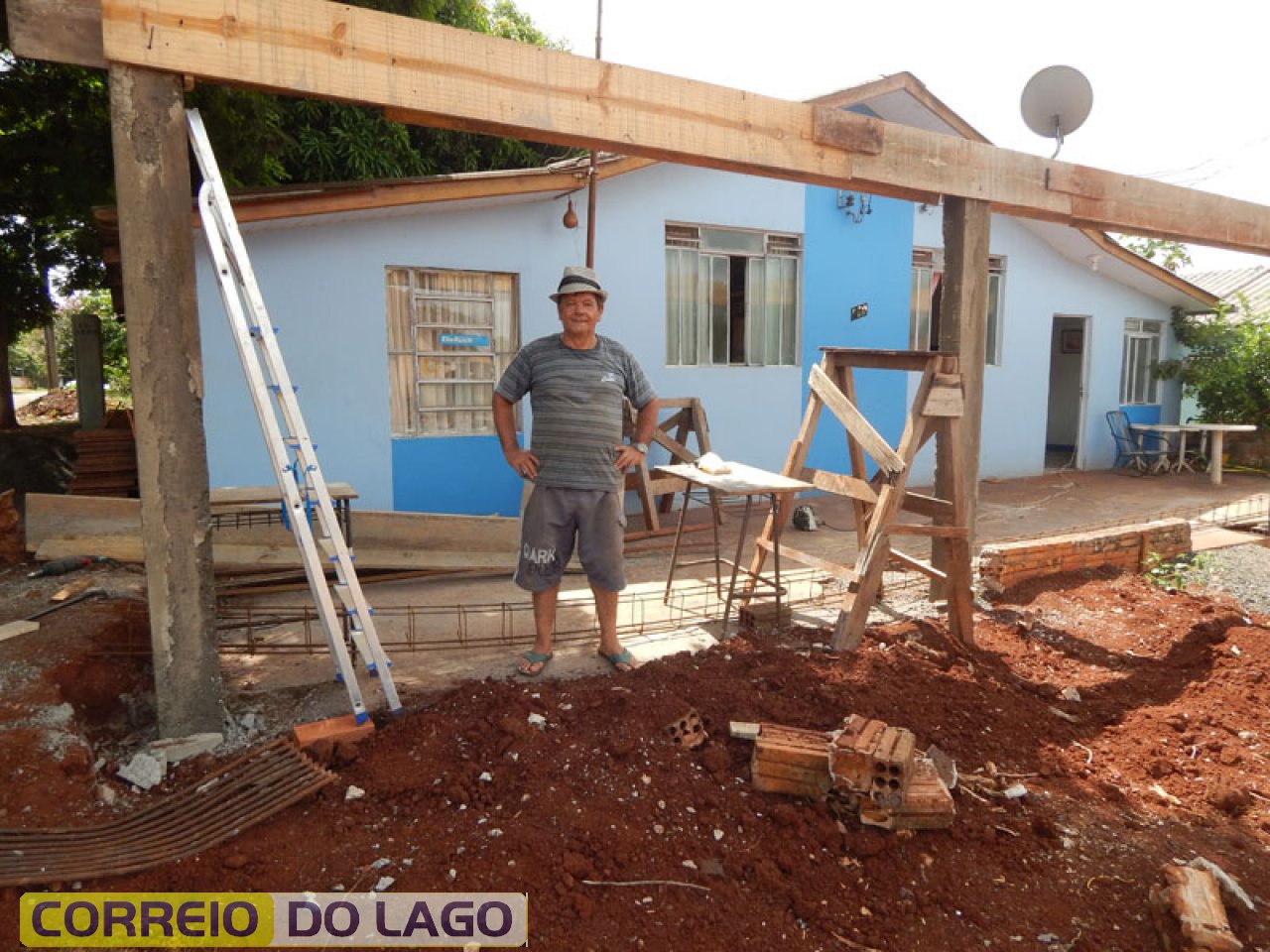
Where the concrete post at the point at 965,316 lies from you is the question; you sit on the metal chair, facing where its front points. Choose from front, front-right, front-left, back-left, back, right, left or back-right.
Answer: right

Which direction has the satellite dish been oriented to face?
away from the camera

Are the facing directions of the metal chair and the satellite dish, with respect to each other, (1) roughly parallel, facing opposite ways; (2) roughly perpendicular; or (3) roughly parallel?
roughly perpendicular

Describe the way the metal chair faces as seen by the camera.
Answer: facing to the right of the viewer

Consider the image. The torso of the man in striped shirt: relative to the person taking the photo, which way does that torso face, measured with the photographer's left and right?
facing the viewer

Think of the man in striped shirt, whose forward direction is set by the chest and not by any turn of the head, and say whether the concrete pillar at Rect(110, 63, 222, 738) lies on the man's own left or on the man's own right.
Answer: on the man's own right

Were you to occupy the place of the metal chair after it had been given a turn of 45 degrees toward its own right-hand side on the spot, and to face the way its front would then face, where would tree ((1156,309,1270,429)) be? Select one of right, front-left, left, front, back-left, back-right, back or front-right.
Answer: left

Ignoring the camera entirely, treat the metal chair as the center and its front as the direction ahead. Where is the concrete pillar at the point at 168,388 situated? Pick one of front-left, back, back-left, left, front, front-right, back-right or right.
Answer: right

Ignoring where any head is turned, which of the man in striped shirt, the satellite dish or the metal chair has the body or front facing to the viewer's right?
the metal chair
